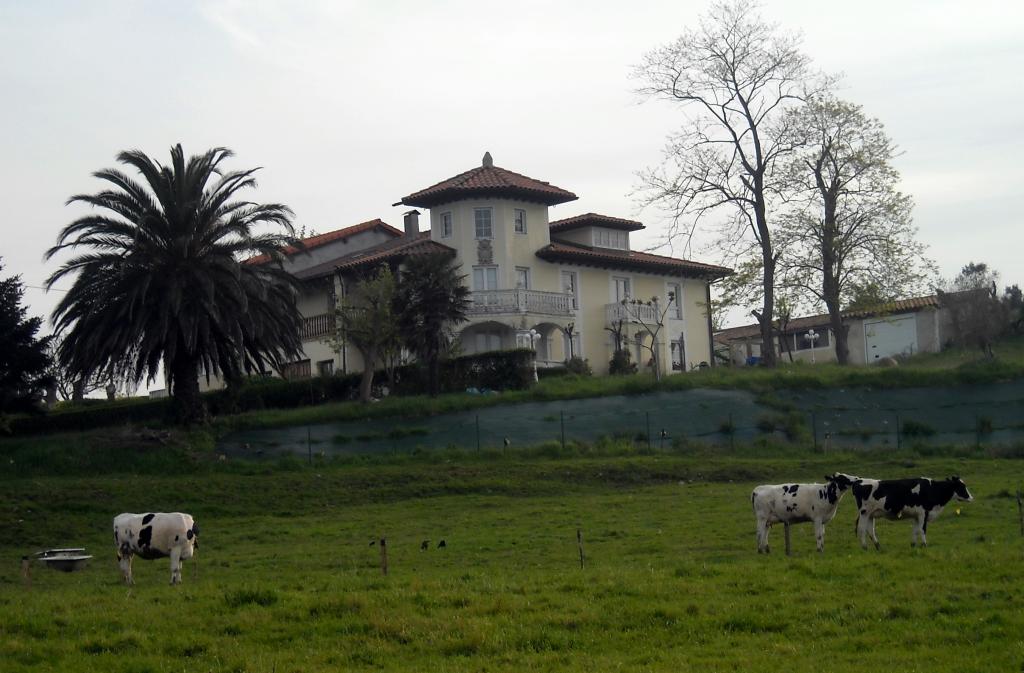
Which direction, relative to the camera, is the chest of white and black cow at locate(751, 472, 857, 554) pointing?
to the viewer's right

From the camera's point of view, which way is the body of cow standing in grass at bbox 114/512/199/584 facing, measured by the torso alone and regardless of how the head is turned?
to the viewer's right

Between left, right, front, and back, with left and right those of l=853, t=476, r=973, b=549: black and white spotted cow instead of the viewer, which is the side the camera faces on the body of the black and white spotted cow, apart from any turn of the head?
right

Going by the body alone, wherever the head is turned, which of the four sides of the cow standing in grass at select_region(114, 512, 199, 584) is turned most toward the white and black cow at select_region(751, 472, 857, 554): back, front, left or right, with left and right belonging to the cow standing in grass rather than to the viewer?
front

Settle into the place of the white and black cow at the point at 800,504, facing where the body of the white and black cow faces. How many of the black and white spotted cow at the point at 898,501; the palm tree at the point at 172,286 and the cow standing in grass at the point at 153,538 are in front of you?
1

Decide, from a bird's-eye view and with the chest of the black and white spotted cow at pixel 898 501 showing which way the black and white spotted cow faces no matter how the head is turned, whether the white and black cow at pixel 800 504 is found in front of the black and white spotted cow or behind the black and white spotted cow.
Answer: behind

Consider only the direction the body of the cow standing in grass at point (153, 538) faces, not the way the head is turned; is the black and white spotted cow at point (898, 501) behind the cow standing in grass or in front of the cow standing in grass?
in front

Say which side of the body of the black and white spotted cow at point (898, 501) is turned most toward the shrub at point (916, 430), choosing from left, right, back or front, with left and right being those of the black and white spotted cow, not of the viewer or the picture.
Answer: left

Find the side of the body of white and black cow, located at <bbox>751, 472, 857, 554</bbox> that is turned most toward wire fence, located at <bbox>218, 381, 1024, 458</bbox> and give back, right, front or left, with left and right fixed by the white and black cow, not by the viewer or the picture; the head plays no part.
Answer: left

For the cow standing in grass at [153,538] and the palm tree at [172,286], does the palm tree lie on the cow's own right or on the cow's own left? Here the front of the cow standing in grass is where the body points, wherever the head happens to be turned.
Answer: on the cow's own left

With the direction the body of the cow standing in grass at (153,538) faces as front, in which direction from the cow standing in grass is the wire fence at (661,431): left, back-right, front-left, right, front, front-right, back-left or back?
front-left
